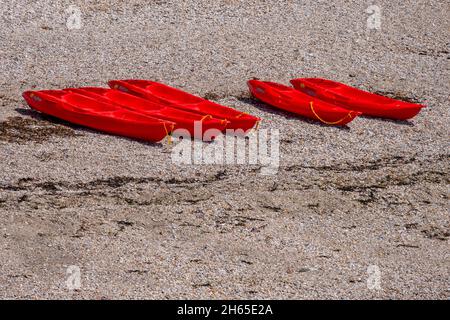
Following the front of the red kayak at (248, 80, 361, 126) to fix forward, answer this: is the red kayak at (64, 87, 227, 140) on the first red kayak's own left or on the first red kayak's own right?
on the first red kayak's own right

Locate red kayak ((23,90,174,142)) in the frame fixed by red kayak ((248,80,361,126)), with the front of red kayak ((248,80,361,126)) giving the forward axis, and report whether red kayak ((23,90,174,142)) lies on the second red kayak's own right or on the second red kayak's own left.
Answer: on the second red kayak's own right

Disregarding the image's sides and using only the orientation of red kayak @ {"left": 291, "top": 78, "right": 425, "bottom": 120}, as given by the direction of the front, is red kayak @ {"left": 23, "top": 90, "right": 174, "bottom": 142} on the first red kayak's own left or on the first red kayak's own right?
on the first red kayak's own right

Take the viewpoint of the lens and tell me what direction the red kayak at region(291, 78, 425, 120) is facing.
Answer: facing the viewer and to the right of the viewer

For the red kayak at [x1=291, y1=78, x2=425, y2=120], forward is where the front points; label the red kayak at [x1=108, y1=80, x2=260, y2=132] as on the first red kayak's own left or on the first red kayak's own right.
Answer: on the first red kayak's own right

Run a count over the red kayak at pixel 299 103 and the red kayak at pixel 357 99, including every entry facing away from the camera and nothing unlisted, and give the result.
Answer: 0
